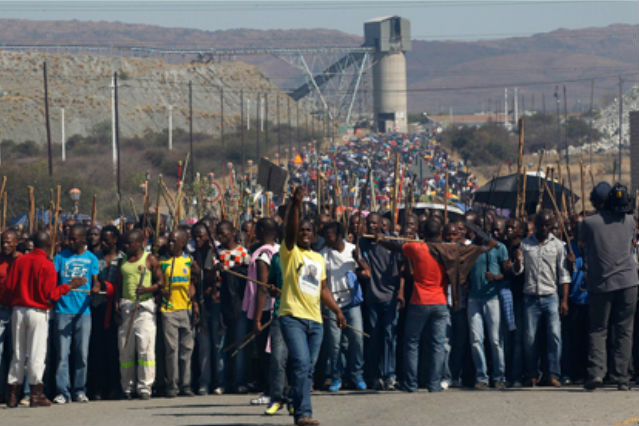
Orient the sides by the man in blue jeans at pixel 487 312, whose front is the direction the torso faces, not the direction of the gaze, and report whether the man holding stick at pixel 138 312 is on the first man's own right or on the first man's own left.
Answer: on the first man's own right

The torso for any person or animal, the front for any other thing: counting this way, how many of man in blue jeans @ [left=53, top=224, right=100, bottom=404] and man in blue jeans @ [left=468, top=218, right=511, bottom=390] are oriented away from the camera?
0

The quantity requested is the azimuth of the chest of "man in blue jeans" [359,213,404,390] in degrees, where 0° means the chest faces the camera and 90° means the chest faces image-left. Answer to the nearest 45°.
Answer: approximately 0°

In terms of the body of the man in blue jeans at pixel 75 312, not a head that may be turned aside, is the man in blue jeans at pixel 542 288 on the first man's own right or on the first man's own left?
on the first man's own left

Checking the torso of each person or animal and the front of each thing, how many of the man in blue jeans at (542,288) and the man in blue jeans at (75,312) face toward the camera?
2

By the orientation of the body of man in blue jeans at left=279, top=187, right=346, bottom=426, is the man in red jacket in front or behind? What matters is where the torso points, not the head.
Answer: behind

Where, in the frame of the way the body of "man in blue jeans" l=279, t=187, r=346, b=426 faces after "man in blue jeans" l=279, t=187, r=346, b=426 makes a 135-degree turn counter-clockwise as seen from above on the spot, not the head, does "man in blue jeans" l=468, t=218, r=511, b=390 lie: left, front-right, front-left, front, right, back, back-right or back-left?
front-right

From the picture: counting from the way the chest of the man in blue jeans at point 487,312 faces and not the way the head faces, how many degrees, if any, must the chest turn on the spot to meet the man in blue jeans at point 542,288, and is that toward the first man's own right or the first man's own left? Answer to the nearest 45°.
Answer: approximately 90° to the first man's own left

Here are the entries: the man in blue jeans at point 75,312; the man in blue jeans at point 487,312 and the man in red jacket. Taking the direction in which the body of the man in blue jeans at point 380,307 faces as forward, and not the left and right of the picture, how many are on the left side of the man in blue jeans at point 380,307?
1

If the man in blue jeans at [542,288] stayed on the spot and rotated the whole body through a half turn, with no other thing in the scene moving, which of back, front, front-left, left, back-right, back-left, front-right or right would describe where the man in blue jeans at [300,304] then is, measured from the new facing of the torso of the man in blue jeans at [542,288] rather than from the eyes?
back-left

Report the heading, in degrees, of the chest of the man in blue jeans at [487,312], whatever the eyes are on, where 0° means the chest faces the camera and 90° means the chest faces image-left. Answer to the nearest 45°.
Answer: approximately 0°

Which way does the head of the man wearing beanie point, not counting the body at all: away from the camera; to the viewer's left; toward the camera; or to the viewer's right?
away from the camera

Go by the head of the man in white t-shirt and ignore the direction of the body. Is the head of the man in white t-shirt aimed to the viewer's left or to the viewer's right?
to the viewer's left
